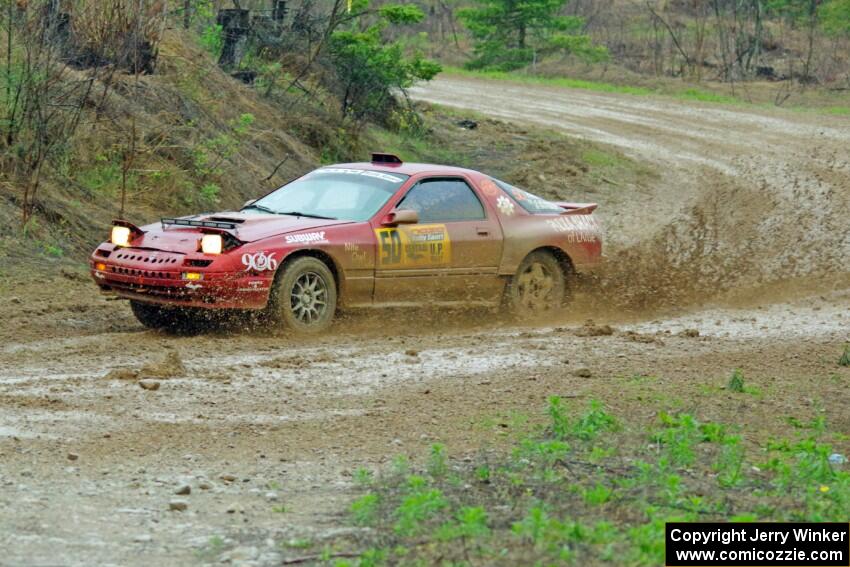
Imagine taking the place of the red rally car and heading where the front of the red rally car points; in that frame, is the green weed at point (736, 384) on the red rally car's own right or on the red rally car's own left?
on the red rally car's own left

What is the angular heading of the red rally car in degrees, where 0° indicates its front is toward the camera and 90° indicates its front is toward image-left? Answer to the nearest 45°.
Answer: approximately 45°

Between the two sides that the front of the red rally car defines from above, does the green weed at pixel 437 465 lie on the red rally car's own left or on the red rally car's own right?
on the red rally car's own left

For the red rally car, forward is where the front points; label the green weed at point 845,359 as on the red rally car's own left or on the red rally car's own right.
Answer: on the red rally car's own left
